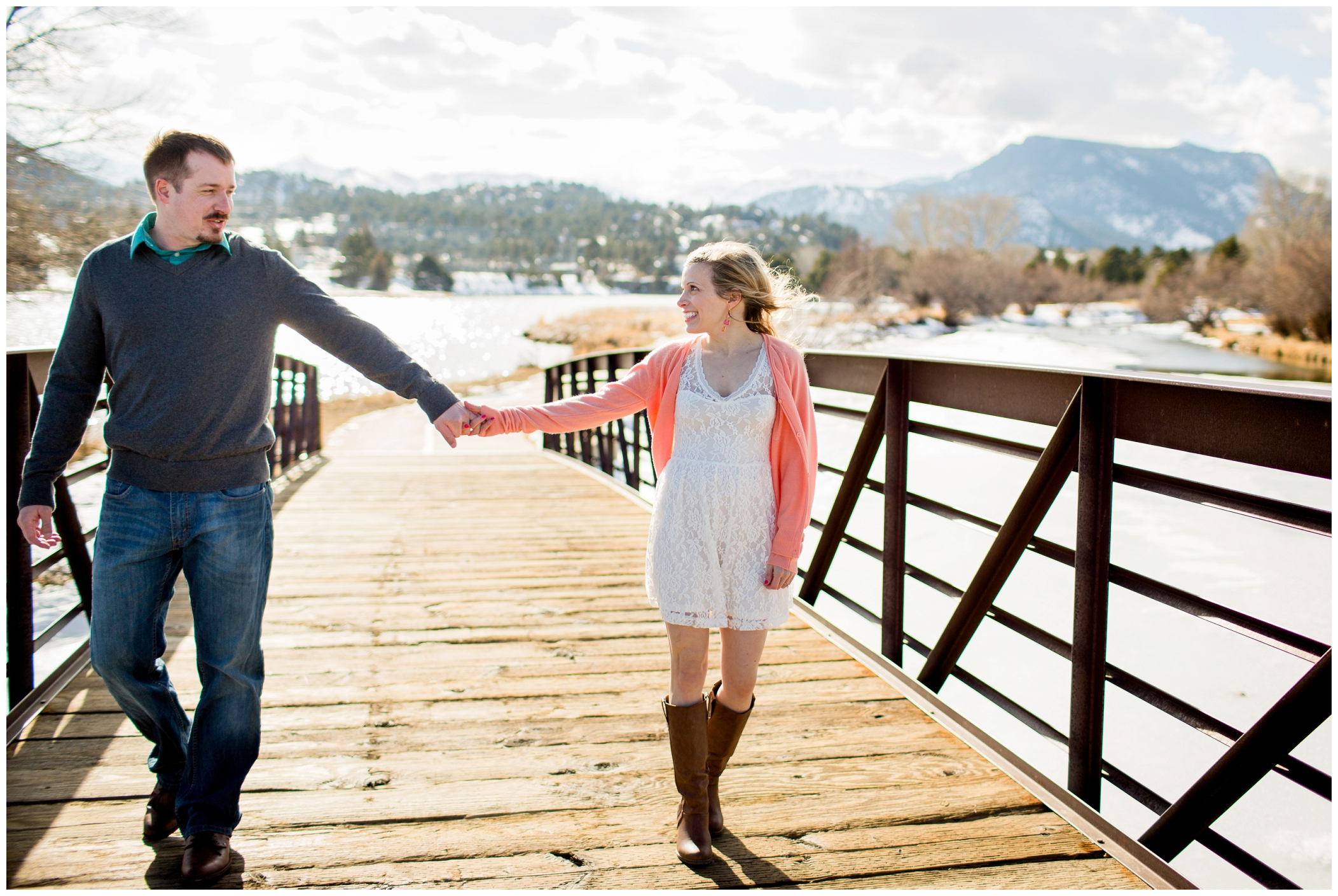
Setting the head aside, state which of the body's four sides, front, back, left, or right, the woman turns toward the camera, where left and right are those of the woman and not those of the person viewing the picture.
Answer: front

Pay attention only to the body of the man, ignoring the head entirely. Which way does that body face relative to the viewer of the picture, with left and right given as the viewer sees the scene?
facing the viewer

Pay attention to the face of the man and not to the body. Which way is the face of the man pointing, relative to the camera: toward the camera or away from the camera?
toward the camera

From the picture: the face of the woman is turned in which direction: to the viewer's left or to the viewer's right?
to the viewer's left
